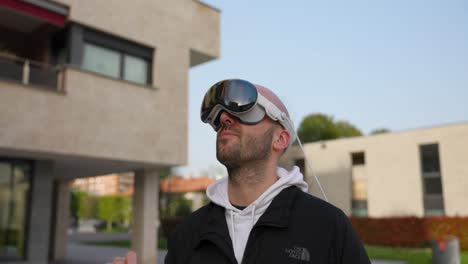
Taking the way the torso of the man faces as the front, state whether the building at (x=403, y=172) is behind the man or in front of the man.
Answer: behind

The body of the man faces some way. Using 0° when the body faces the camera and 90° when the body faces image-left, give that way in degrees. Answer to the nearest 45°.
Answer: approximately 45°

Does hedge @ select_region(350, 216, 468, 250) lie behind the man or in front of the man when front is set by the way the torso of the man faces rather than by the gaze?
behind

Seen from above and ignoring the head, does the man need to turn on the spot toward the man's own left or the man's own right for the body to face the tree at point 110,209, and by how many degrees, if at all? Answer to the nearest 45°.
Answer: approximately 135° to the man's own right
